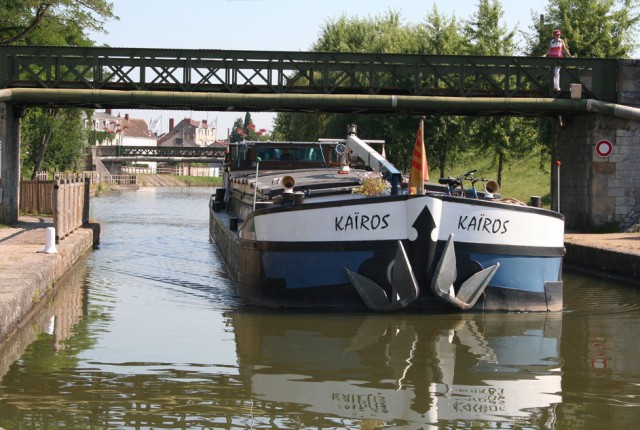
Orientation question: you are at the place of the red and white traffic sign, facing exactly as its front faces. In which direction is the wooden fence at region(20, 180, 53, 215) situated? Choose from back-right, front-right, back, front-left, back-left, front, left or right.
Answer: right

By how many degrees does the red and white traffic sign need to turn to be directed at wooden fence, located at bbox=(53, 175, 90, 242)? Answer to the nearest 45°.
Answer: approximately 45° to its right

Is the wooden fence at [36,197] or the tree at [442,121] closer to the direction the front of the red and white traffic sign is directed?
the wooden fence

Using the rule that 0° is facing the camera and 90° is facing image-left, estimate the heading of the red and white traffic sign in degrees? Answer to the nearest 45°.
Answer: approximately 0°

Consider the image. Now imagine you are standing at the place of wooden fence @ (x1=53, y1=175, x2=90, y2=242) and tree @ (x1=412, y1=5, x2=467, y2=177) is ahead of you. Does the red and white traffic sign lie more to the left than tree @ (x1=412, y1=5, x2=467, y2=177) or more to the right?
right

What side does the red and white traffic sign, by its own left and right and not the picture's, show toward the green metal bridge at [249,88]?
right

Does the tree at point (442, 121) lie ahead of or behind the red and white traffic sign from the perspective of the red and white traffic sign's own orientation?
behind

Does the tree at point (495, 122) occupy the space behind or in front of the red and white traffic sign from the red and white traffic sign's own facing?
behind

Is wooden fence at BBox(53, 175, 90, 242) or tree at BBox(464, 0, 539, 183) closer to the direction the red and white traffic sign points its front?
the wooden fence

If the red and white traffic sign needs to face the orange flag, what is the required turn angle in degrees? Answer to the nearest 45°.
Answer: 0° — it already faces it

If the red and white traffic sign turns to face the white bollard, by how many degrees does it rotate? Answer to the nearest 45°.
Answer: approximately 45° to its right

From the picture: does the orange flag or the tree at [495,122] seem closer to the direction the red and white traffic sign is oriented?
the orange flag

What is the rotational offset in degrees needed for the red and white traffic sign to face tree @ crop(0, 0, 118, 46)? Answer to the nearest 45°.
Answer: approximately 90° to its right
